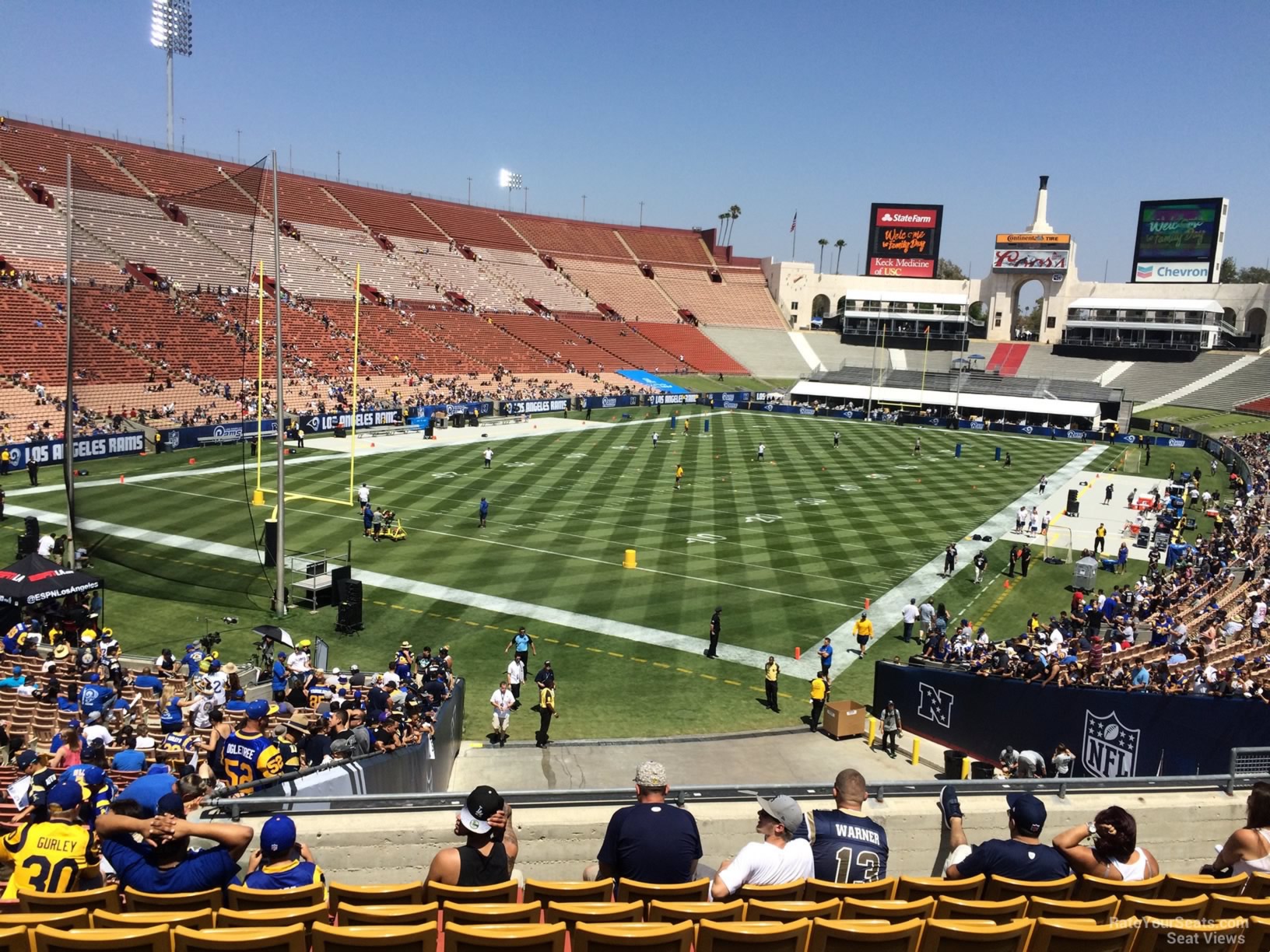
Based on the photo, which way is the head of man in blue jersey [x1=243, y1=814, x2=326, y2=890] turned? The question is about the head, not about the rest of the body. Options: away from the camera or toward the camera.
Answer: away from the camera

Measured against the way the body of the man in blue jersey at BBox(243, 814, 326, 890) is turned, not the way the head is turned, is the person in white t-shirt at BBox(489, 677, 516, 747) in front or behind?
in front

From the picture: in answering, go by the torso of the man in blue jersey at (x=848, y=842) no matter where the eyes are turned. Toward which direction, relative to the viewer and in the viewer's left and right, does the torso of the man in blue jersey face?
facing away from the viewer

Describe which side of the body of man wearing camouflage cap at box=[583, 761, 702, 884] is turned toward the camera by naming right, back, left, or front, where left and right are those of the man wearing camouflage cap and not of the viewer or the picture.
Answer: back

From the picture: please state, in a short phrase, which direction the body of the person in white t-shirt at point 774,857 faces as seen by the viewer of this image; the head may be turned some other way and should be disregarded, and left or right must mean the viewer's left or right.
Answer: facing away from the viewer and to the left of the viewer

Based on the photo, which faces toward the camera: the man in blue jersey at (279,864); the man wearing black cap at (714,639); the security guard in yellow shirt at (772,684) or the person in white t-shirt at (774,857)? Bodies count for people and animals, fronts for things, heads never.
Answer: the security guard in yellow shirt

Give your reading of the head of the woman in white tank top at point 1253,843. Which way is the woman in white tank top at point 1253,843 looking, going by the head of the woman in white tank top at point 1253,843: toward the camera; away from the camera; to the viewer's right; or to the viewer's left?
away from the camera

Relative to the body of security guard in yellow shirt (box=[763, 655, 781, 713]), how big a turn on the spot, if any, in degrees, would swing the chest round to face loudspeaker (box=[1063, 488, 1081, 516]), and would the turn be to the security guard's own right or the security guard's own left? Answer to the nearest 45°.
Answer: approximately 135° to the security guard's own left

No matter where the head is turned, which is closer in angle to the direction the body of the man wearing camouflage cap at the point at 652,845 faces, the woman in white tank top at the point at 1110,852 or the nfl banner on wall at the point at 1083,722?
the nfl banner on wall
